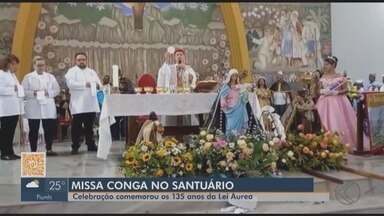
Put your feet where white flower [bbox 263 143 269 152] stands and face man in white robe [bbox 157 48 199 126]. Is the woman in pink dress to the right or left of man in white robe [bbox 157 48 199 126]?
right

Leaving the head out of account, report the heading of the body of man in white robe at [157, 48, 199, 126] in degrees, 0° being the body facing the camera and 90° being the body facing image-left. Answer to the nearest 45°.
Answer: approximately 0°

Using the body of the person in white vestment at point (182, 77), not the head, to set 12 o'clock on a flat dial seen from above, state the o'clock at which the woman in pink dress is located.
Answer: The woman in pink dress is roughly at 9 o'clock from the person in white vestment.

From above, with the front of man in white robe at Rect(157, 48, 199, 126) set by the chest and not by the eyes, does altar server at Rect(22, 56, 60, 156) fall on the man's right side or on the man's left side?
on the man's right side

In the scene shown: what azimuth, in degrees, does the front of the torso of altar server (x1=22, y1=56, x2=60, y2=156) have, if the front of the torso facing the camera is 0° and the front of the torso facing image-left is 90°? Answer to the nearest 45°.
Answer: approximately 0°

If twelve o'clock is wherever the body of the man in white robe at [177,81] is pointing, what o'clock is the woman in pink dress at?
The woman in pink dress is roughly at 9 o'clock from the man in white robe.

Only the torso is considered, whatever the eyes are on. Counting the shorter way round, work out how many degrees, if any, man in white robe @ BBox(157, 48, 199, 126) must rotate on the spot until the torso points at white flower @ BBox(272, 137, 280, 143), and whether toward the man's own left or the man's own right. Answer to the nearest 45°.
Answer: approximately 45° to the man's own left

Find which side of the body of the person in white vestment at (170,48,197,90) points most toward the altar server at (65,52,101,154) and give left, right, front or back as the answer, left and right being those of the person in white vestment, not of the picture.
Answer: right
